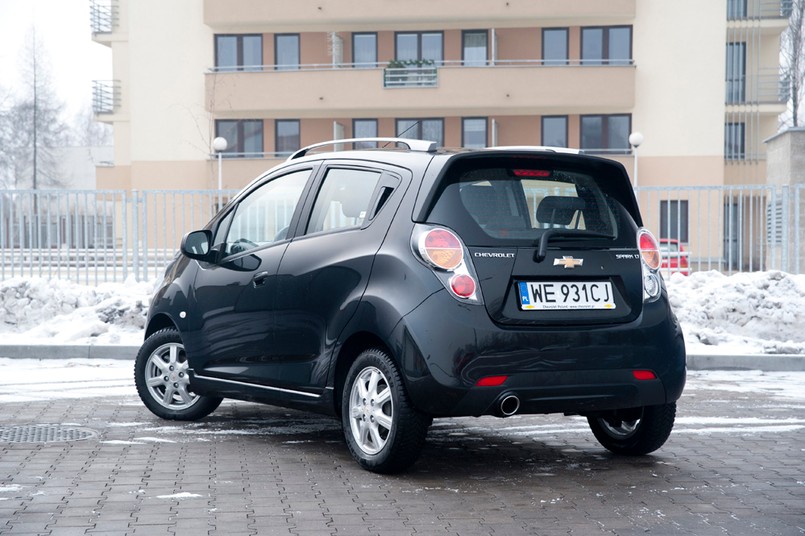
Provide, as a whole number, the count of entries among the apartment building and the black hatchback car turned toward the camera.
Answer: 1

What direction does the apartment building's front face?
toward the camera

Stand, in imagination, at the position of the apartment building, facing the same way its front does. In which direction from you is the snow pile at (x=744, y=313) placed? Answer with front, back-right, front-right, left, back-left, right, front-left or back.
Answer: front

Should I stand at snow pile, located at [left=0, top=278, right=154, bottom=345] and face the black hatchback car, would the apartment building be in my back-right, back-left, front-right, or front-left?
back-left

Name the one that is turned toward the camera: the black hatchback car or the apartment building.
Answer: the apartment building

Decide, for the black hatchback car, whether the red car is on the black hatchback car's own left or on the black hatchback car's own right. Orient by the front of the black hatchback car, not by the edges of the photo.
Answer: on the black hatchback car's own right

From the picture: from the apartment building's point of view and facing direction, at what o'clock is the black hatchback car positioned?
The black hatchback car is roughly at 12 o'clock from the apartment building.

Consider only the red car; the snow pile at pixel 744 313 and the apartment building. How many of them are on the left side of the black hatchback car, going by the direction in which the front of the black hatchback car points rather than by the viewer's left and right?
0

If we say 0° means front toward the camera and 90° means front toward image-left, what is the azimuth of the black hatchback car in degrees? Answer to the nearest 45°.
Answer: approximately 135°

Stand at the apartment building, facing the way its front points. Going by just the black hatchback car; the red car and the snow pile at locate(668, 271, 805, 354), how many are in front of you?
3

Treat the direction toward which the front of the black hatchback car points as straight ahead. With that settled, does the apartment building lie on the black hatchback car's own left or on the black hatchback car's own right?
on the black hatchback car's own right

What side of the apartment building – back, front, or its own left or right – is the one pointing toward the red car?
front

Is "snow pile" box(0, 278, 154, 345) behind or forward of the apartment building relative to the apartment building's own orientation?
forward
